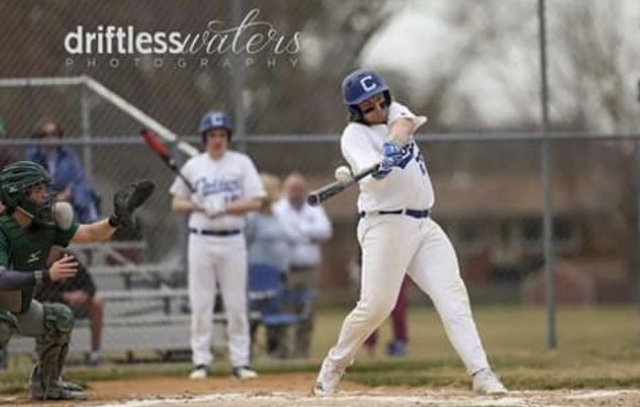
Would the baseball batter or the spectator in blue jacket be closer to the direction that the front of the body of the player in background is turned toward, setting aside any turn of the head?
the baseball batter

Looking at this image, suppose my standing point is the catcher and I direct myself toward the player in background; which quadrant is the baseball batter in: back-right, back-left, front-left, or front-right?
front-right

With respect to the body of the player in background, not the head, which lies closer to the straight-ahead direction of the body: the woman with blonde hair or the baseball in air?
the baseball in air

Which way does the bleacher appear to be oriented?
toward the camera

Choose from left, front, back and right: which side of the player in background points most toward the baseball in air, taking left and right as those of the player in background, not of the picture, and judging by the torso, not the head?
front

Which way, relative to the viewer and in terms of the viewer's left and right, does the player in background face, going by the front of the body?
facing the viewer

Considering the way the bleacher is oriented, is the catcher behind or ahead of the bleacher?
ahead

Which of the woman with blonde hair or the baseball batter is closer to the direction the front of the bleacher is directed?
the baseball batter
